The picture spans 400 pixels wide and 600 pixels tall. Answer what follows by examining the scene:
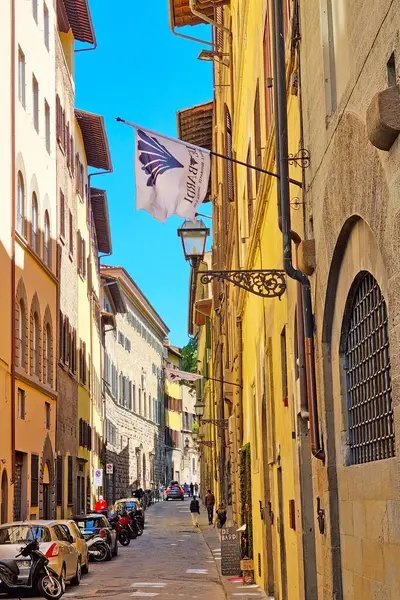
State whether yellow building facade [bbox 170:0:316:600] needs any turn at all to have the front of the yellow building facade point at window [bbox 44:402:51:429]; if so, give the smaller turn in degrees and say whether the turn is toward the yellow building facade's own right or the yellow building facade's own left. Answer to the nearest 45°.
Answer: approximately 90° to the yellow building facade's own right

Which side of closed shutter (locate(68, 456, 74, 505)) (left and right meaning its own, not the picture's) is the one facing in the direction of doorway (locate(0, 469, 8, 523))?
right

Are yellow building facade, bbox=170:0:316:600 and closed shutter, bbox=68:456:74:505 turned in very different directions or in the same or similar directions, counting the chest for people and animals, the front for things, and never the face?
very different directions

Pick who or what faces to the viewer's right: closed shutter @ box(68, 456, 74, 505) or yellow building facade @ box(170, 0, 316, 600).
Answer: the closed shutter

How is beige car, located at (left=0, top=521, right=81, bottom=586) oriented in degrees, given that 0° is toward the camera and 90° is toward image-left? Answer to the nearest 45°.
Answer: approximately 225°

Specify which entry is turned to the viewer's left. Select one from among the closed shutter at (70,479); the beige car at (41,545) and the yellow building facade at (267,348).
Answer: the yellow building facade

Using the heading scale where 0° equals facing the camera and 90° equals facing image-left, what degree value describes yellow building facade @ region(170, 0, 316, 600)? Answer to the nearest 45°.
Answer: approximately 90°

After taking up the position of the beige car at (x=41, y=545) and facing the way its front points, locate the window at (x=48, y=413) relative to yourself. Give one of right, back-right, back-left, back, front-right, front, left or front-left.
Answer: front-left

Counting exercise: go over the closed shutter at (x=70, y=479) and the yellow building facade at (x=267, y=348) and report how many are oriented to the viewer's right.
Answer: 1

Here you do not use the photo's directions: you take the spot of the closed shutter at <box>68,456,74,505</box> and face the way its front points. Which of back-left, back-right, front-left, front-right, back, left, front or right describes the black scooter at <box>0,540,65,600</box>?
right

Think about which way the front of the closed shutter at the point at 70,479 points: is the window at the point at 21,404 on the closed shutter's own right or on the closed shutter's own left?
on the closed shutter's own right

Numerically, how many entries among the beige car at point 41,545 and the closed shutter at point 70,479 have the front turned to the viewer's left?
0

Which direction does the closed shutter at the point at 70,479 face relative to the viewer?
to the viewer's right
